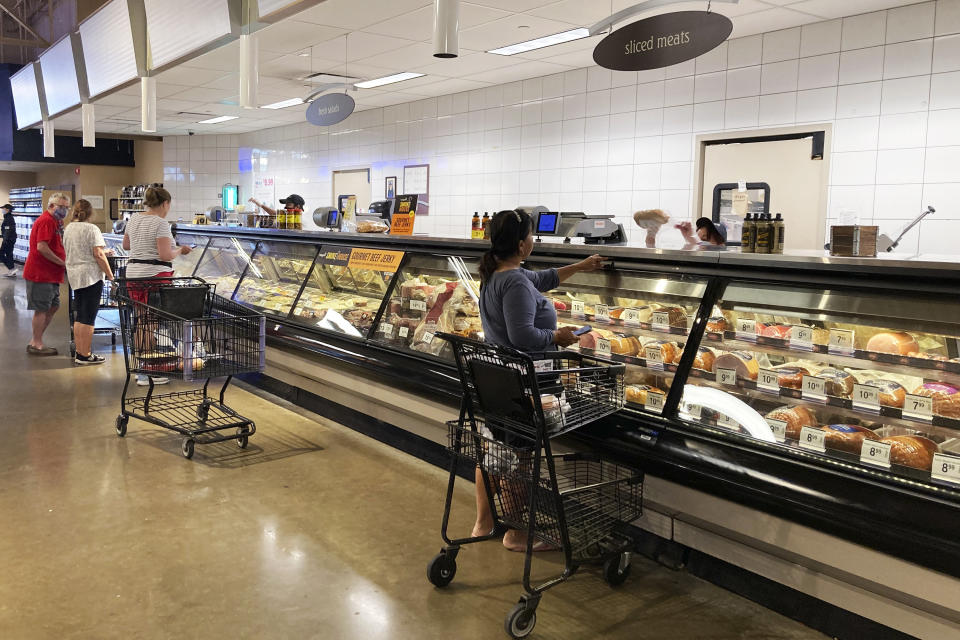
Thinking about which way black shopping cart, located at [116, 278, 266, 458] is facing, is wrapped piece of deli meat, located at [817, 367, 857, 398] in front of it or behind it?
in front

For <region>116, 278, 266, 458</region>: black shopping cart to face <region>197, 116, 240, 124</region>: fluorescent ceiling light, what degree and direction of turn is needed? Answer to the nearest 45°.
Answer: approximately 135° to its left

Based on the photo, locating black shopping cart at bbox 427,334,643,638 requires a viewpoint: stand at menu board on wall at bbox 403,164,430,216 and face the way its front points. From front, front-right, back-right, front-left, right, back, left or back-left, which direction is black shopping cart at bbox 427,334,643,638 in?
front-left

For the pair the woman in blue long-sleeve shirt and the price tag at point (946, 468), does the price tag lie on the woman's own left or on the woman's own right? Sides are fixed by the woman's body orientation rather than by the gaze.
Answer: on the woman's own right

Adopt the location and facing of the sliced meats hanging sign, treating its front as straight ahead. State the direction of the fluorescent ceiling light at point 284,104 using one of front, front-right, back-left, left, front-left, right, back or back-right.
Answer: right
